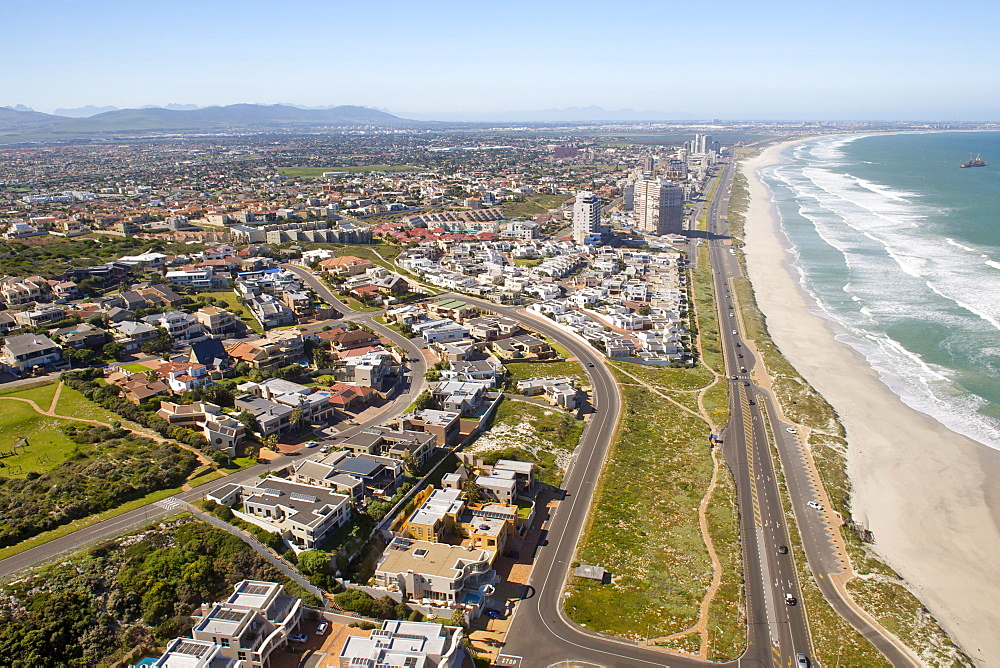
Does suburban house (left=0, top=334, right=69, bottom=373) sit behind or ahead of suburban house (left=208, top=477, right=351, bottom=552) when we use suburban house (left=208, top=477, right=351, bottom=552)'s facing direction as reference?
behind

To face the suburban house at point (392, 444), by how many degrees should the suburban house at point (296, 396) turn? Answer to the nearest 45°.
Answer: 0° — it already faces it

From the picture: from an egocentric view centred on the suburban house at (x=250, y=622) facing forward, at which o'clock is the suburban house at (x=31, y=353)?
the suburban house at (x=31, y=353) is roughly at 7 o'clock from the suburban house at (x=250, y=622).

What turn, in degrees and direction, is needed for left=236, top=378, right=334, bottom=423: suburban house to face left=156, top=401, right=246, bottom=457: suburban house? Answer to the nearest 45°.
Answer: approximately 90° to its right

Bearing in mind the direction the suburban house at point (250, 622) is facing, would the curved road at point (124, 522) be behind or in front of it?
behind

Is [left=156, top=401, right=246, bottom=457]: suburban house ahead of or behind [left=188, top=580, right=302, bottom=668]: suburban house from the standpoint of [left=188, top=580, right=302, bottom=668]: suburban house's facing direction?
behind

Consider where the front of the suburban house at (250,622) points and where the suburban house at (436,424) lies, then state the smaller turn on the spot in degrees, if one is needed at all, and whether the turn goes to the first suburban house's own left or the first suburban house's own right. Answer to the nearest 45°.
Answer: approximately 90° to the first suburban house's own left
